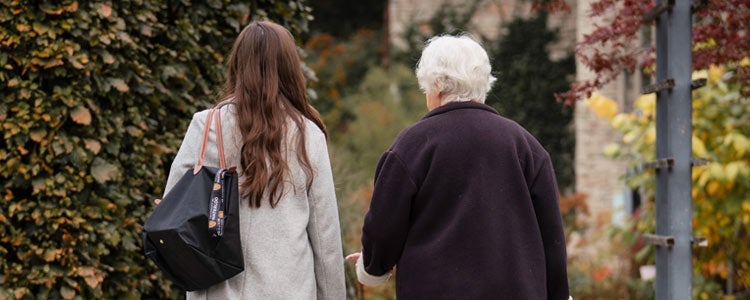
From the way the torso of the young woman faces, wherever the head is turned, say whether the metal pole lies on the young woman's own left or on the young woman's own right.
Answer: on the young woman's own right

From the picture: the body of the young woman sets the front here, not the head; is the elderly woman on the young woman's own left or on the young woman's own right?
on the young woman's own right

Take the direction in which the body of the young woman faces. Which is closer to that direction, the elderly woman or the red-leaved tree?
the red-leaved tree

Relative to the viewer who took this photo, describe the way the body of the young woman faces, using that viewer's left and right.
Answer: facing away from the viewer

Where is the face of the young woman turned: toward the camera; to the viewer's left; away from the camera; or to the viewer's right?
away from the camera

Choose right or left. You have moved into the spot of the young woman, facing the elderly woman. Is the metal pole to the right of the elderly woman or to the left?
left

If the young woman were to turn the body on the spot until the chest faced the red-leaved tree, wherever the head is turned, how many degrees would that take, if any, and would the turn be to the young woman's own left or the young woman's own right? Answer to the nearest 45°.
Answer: approximately 45° to the young woman's own right
